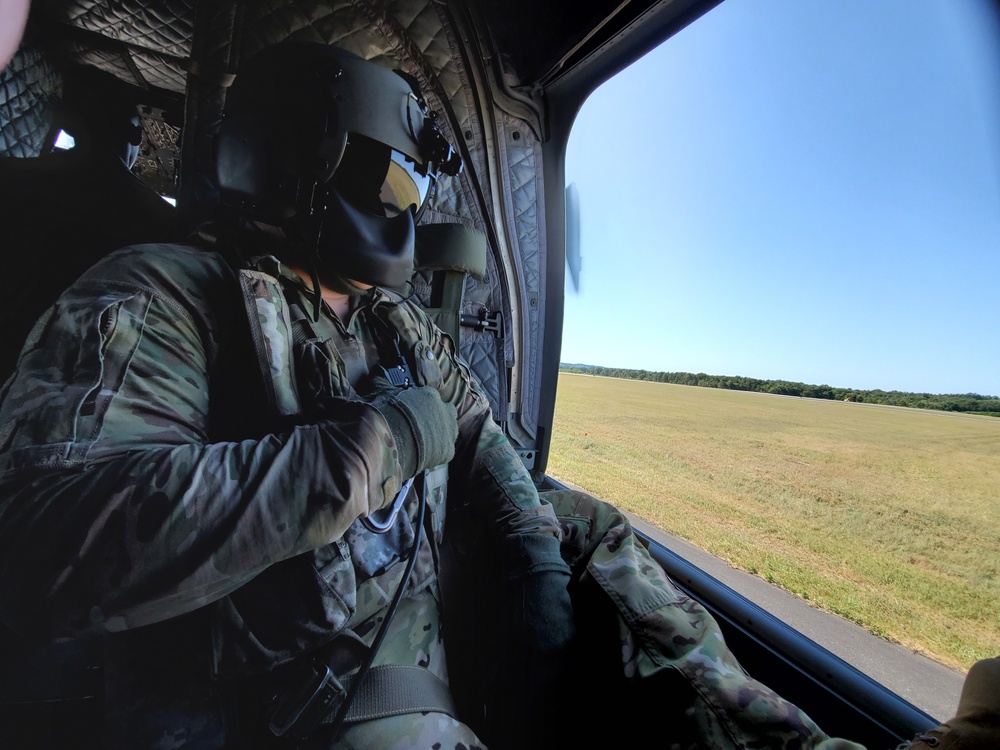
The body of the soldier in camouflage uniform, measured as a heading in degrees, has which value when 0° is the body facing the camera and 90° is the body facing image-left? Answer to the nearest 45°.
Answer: approximately 315°
